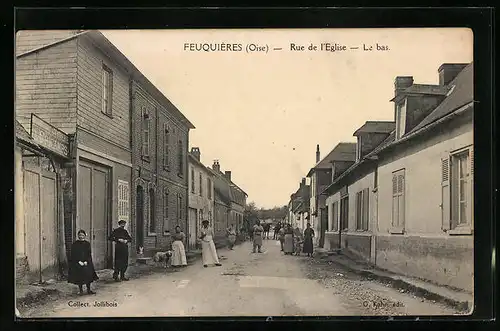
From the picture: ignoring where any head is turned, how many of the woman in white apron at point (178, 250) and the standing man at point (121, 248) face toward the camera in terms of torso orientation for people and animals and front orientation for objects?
2

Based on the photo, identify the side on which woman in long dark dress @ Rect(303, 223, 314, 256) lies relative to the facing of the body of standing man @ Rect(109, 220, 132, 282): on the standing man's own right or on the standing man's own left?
on the standing man's own left

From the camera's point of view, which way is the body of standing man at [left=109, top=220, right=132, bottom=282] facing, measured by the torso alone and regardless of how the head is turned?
toward the camera
